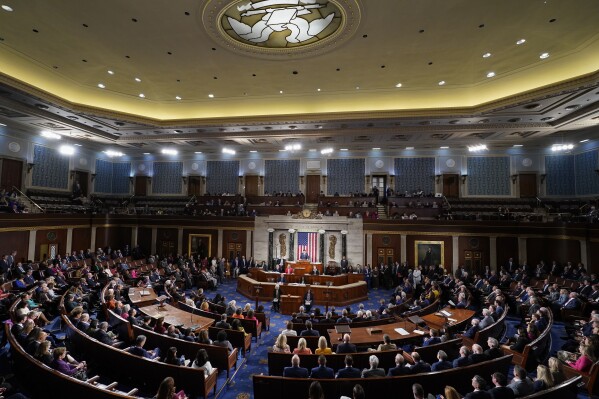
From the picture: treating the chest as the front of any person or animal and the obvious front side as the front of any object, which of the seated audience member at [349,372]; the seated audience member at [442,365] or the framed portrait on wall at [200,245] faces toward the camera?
the framed portrait on wall

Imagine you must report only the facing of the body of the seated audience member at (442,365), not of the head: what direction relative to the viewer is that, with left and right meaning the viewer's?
facing away from the viewer and to the left of the viewer

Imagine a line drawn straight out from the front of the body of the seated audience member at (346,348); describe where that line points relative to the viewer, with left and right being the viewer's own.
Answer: facing away from the viewer

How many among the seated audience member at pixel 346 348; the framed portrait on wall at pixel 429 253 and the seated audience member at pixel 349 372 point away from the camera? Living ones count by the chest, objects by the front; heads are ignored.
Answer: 2

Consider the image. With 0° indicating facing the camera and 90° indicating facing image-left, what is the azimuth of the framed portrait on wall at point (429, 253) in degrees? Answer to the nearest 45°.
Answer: approximately 0°

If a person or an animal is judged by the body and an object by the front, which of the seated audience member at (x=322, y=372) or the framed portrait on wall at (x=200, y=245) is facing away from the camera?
the seated audience member

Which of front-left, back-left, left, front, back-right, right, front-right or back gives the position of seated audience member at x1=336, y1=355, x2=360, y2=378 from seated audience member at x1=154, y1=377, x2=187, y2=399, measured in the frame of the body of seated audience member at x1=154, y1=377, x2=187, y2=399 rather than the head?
front-right

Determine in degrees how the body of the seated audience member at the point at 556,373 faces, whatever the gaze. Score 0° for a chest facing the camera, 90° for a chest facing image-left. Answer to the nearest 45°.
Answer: approximately 135°

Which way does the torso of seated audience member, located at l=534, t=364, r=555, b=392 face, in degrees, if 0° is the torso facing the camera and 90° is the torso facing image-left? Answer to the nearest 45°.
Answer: approximately 135°

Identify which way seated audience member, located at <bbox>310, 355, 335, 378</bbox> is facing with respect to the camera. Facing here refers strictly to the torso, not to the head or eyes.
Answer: away from the camera

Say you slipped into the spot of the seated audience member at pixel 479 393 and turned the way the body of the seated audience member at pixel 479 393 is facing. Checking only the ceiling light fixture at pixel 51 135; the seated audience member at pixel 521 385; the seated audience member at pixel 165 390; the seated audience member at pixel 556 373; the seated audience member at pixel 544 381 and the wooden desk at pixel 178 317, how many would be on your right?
3

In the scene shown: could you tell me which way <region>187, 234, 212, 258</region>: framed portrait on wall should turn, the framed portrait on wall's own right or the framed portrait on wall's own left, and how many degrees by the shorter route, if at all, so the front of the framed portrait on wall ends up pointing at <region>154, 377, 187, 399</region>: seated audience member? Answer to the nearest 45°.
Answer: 0° — it already faces them
